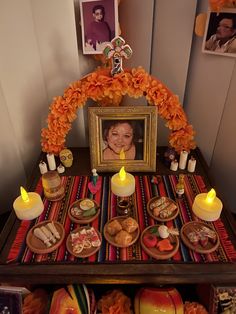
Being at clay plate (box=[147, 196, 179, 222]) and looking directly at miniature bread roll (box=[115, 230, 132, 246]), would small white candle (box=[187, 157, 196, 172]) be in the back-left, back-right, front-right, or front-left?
back-right

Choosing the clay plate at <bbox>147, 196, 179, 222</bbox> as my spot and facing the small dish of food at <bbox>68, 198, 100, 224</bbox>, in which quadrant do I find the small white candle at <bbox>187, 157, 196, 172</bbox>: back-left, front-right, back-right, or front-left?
back-right

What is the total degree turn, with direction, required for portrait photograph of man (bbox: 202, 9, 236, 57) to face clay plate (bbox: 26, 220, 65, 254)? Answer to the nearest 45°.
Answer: approximately 45° to its right

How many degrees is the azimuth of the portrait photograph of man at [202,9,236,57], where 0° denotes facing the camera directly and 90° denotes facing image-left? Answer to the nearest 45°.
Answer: approximately 0°

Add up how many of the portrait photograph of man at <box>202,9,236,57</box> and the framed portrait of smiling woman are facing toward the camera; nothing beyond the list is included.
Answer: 2
